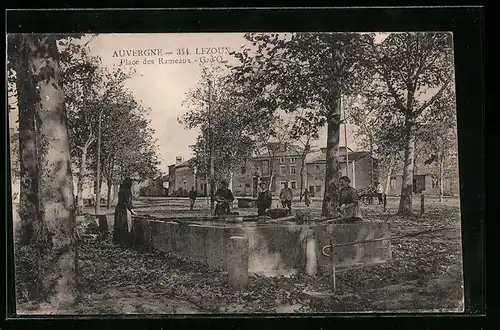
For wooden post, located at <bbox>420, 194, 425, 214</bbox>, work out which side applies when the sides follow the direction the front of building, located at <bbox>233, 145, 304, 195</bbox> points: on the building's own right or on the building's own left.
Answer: on the building's own left

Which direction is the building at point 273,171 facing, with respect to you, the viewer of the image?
facing the viewer

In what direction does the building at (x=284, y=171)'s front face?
toward the camera
